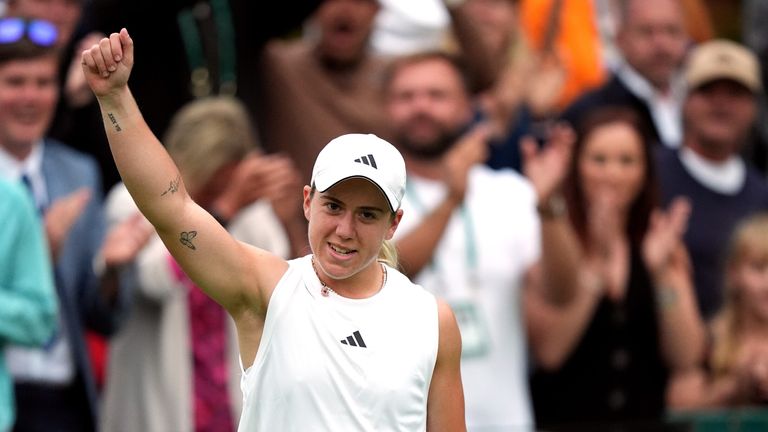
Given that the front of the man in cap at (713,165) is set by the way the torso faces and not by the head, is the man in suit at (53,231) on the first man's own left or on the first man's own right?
on the first man's own right

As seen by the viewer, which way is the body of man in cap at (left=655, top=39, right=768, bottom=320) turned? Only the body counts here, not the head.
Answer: toward the camera

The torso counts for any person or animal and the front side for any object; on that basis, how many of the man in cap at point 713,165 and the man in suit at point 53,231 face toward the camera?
2

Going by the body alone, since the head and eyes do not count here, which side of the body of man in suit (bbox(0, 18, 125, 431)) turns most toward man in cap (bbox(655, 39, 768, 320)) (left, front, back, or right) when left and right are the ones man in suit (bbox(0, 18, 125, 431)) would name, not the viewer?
left

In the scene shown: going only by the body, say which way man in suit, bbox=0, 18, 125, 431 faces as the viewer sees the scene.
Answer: toward the camera
